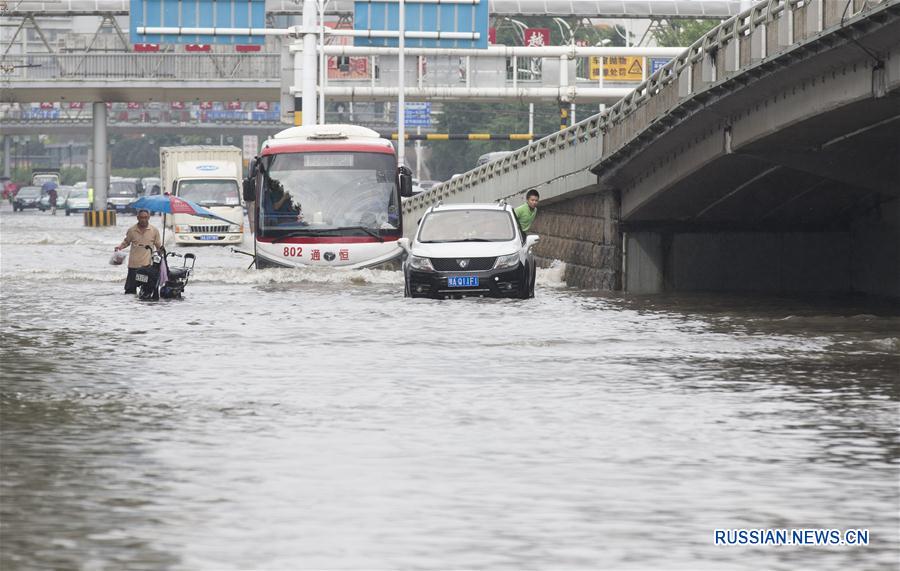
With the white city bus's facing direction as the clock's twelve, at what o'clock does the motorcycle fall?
The motorcycle is roughly at 1 o'clock from the white city bus.

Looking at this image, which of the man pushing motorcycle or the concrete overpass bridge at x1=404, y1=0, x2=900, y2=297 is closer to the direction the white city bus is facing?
the man pushing motorcycle

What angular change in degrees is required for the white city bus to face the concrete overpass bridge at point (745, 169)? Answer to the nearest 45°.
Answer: approximately 90° to its left

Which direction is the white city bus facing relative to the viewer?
toward the camera

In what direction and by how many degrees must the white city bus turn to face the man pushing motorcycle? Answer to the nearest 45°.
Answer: approximately 45° to its right
